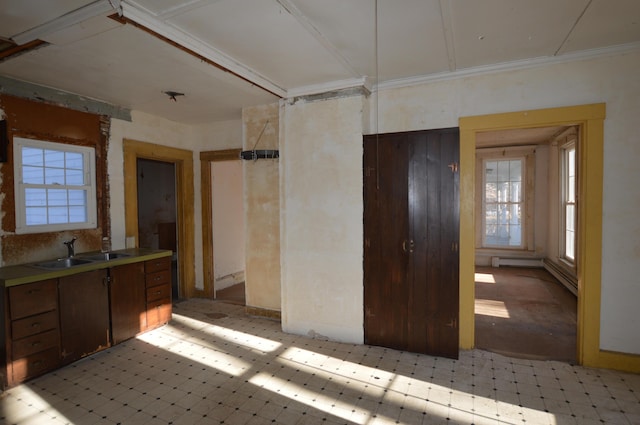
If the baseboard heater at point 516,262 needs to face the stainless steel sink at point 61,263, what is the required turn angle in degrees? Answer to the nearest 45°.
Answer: approximately 45° to its right

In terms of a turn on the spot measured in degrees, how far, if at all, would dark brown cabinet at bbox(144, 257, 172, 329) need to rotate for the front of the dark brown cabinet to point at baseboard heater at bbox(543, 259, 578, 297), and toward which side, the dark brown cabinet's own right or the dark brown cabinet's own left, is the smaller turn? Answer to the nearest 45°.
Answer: approximately 45° to the dark brown cabinet's own left

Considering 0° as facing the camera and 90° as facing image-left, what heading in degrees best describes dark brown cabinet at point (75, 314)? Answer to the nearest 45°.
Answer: approximately 315°

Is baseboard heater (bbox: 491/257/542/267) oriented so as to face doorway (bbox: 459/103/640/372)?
yes

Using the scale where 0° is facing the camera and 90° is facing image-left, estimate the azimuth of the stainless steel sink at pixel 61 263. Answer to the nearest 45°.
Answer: approximately 315°

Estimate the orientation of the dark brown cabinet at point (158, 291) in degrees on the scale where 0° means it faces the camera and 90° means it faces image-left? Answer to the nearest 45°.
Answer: approximately 315°
